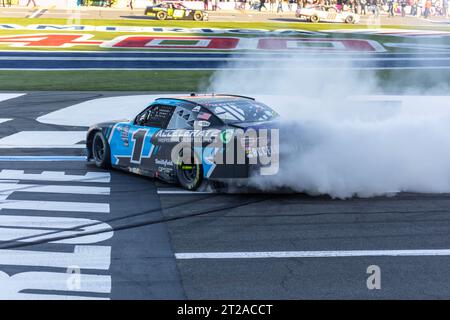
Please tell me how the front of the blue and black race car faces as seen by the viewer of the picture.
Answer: facing away from the viewer and to the left of the viewer

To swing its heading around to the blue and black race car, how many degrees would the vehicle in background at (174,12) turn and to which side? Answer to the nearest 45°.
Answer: approximately 90° to its right

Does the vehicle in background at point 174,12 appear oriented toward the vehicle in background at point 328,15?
yes

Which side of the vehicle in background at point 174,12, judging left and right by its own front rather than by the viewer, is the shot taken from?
right

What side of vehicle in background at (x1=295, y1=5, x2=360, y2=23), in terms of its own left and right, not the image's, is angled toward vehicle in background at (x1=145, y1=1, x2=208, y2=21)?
back

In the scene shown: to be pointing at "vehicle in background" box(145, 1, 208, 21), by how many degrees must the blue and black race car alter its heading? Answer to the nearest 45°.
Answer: approximately 45° to its right
